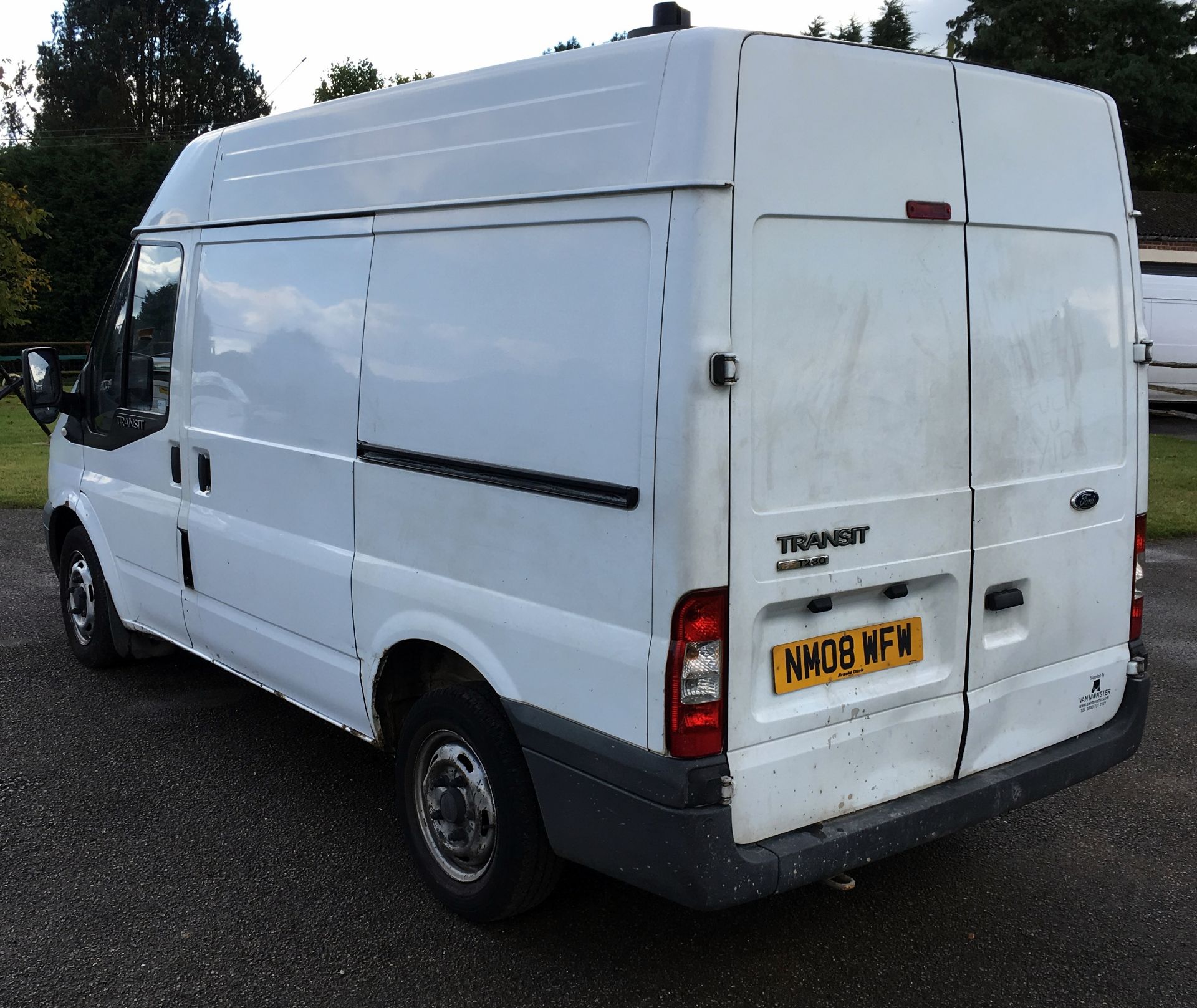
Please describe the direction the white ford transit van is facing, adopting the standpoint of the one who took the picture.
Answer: facing away from the viewer and to the left of the viewer

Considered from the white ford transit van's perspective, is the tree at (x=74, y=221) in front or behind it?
in front

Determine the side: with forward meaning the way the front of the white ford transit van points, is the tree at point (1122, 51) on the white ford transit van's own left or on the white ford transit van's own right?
on the white ford transit van's own right

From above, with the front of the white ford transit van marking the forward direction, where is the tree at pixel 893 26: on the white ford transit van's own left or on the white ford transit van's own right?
on the white ford transit van's own right

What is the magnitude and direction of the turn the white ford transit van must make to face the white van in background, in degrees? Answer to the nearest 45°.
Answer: approximately 90° to its right

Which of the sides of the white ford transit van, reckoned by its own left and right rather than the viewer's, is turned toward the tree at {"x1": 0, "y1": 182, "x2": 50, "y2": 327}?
front
